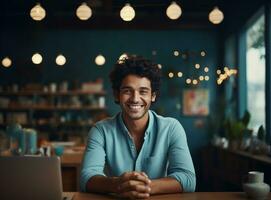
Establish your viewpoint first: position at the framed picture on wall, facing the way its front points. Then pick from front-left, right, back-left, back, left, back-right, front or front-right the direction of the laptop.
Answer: front

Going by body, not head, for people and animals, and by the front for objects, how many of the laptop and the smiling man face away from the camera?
1

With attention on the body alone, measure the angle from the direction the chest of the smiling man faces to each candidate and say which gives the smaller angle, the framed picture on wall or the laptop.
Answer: the laptop

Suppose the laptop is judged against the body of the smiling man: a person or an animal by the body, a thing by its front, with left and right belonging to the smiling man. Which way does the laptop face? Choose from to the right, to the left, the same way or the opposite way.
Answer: the opposite way

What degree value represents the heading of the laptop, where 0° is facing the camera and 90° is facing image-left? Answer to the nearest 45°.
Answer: approximately 180°

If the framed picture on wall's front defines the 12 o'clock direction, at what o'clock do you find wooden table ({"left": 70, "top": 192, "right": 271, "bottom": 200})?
The wooden table is roughly at 12 o'clock from the framed picture on wall.

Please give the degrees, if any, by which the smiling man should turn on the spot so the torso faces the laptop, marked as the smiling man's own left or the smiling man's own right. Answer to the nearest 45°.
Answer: approximately 45° to the smiling man's own right

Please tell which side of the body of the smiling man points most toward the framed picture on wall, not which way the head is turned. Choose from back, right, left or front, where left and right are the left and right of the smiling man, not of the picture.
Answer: back

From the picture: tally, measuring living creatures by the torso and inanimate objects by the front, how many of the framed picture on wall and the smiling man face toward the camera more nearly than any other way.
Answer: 2

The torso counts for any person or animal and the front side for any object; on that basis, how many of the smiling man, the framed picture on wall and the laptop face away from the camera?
1

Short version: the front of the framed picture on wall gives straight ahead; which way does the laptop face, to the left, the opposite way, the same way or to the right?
the opposite way

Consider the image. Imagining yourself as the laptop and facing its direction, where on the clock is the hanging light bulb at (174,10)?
The hanging light bulb is roughly at 1 o'clock from the laptop.

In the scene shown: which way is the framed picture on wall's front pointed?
toward the camera

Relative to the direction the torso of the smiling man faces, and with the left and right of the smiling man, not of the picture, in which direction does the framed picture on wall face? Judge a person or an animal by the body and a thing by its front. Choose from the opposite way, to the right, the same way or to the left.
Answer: the same way

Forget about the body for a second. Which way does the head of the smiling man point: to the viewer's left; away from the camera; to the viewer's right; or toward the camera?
toward the camera

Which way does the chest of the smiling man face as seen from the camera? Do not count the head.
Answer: toward the camera

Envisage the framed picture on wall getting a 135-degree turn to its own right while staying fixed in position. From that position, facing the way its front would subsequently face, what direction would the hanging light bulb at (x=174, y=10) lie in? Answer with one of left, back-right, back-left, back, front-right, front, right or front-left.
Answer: back-left

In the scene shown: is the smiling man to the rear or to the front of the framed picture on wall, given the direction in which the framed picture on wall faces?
to the front
